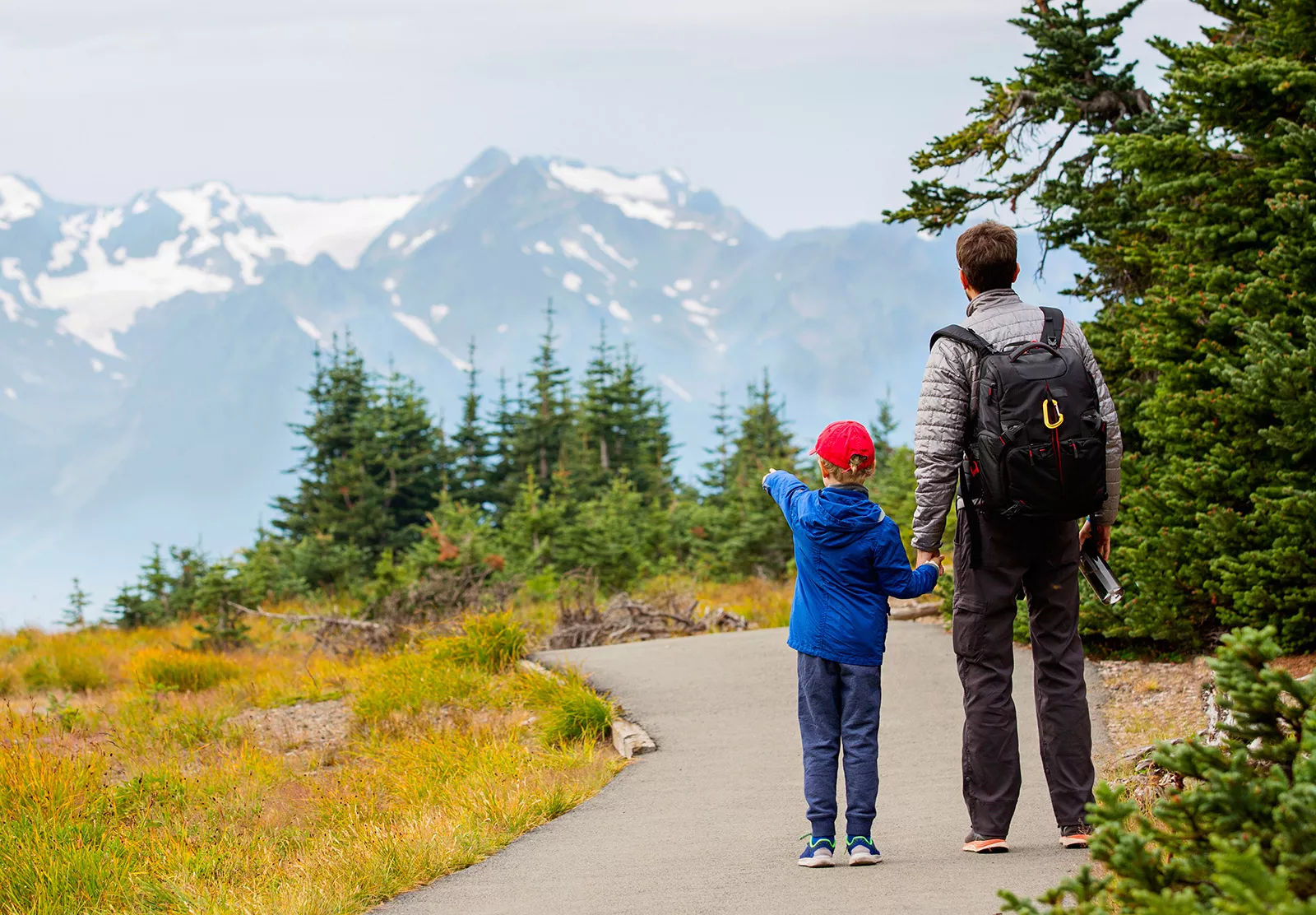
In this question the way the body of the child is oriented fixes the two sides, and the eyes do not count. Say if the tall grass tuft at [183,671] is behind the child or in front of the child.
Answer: in front

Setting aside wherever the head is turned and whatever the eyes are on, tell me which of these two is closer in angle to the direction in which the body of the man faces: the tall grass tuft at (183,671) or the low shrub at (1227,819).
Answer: the tall grass tuft

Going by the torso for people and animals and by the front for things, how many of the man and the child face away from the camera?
2

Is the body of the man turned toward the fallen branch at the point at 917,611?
yes

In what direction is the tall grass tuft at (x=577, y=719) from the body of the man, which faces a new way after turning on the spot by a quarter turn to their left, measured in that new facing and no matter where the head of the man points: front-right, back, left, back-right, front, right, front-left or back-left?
front-right

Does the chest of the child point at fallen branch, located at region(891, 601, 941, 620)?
yes

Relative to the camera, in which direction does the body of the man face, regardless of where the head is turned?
away from the camera

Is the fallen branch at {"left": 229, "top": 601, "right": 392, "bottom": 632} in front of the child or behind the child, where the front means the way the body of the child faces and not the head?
in front

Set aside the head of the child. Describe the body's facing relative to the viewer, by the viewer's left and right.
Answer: facing away from the viewer

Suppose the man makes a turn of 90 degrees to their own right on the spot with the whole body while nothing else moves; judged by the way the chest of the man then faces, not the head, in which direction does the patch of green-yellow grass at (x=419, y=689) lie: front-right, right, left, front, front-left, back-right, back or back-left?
back-left

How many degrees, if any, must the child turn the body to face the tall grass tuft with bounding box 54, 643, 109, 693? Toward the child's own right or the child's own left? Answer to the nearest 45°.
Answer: approximately 45° to the child's own left

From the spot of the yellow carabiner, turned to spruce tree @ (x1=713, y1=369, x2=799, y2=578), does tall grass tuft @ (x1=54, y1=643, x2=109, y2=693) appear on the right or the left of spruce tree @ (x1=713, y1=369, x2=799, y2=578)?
left

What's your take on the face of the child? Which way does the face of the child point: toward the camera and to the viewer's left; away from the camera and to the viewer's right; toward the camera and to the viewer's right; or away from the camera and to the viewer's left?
away from the camera and to the viewer's left
